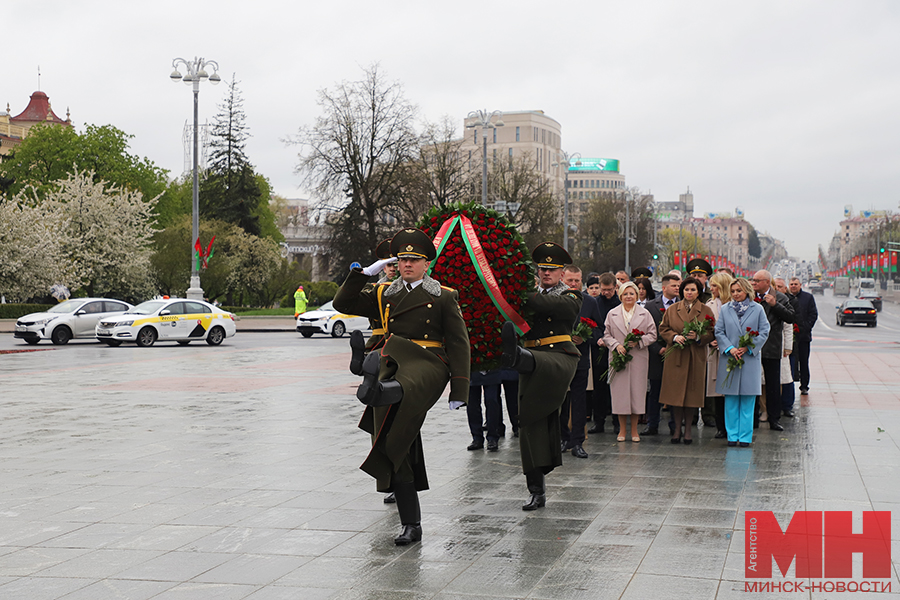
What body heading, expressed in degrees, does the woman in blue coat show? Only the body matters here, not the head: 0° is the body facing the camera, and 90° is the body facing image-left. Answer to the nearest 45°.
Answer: approximately 0°

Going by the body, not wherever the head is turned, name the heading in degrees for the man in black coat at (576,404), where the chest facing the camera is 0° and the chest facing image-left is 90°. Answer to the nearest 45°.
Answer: approximately 45°

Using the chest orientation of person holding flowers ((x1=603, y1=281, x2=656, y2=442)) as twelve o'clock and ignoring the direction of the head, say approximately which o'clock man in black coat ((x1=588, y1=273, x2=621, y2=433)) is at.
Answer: The man in black coat is roughly at 5 o'clock from the person holding flowers.

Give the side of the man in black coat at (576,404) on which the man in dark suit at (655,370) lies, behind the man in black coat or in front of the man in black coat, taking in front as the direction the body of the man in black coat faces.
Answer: behind

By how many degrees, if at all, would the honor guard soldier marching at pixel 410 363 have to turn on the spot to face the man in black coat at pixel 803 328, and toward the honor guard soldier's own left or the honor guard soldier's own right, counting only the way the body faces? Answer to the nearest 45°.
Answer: approximately 180°

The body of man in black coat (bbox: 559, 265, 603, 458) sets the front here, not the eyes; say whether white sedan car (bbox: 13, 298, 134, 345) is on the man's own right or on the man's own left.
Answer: on the man's own right

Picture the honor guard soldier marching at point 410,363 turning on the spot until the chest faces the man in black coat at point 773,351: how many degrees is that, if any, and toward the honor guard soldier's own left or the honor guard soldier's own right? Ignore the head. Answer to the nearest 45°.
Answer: approximately 180°

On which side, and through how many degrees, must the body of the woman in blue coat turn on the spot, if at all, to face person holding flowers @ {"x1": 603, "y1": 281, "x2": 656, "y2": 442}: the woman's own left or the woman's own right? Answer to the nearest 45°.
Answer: approximately 90° to the woman's own right

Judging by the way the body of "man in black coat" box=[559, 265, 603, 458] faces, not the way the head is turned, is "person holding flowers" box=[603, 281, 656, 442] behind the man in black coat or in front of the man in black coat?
behind

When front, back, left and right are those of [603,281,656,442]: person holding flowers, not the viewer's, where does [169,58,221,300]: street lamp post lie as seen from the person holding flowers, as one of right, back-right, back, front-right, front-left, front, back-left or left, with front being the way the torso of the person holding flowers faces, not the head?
back-right

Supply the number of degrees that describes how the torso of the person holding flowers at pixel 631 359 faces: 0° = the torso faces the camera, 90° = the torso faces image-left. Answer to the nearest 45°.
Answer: approximately 0°
